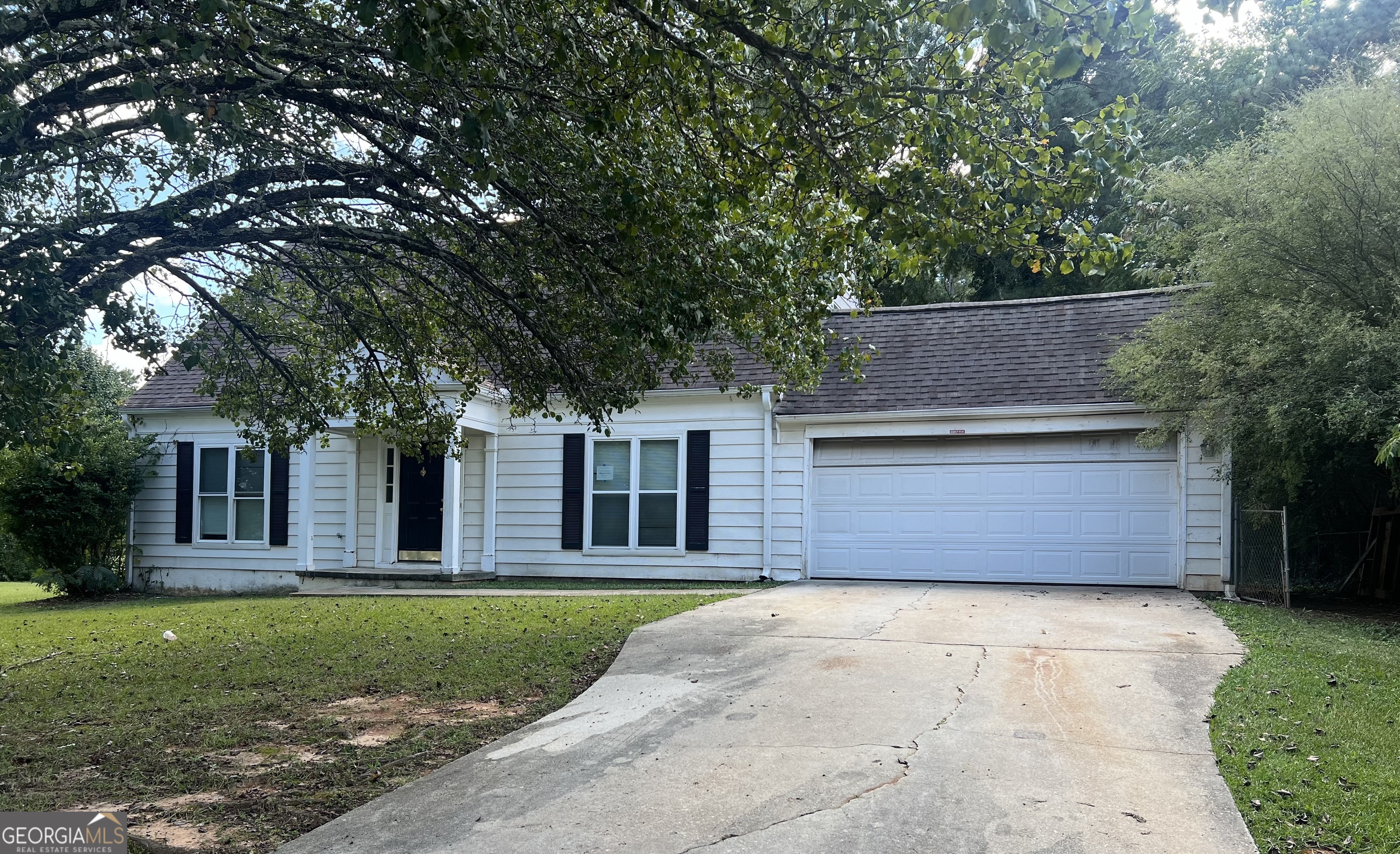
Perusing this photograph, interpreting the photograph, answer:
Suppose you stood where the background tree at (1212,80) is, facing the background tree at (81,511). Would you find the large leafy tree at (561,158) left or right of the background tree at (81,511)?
left

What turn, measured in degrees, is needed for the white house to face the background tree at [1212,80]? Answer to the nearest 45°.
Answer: approximately 135° to its left

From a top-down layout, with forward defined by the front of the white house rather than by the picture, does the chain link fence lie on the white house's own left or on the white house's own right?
on the white house's own left

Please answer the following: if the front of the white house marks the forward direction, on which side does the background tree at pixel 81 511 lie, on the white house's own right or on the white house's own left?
on the white house's own right

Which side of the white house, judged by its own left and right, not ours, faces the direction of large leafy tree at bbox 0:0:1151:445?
front

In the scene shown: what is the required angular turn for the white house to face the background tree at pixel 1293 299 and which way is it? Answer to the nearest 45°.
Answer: approximately 45° to its left

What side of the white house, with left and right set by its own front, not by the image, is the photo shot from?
front
